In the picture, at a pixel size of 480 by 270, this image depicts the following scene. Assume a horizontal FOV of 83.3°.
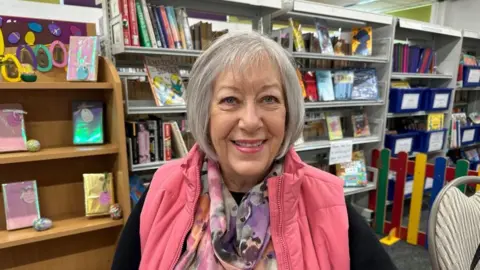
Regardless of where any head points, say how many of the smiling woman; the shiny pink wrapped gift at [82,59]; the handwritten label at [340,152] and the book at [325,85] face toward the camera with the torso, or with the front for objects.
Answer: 4

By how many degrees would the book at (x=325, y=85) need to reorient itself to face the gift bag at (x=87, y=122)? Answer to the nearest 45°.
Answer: approximately 45° to its right

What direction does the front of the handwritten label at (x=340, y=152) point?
toward the camera

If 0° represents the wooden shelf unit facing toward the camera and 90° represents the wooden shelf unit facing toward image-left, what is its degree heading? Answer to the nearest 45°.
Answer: approximately 0°

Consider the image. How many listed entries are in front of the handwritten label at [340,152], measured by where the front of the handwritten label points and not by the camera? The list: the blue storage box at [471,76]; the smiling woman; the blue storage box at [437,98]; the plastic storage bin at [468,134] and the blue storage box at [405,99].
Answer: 1

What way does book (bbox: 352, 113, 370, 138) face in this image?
toward the camera

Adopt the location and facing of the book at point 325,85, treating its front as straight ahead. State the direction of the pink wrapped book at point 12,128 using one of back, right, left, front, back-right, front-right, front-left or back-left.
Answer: front-right

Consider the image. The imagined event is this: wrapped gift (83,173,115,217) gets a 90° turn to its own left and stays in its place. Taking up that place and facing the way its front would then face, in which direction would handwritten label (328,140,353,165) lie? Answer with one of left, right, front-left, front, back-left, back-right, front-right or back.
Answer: front

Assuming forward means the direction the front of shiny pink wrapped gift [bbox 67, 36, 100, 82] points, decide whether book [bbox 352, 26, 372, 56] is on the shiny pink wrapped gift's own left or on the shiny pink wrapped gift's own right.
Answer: on the shiny pink wrapped gift's own left

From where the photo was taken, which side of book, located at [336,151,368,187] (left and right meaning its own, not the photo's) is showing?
front

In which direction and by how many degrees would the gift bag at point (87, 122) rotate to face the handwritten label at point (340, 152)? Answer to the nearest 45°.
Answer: approximately 90° to its left

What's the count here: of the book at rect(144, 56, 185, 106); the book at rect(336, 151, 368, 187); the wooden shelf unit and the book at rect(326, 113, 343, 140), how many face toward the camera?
4

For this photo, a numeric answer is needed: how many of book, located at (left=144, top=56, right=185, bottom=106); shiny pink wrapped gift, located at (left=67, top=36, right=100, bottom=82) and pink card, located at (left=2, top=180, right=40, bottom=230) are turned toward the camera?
3
